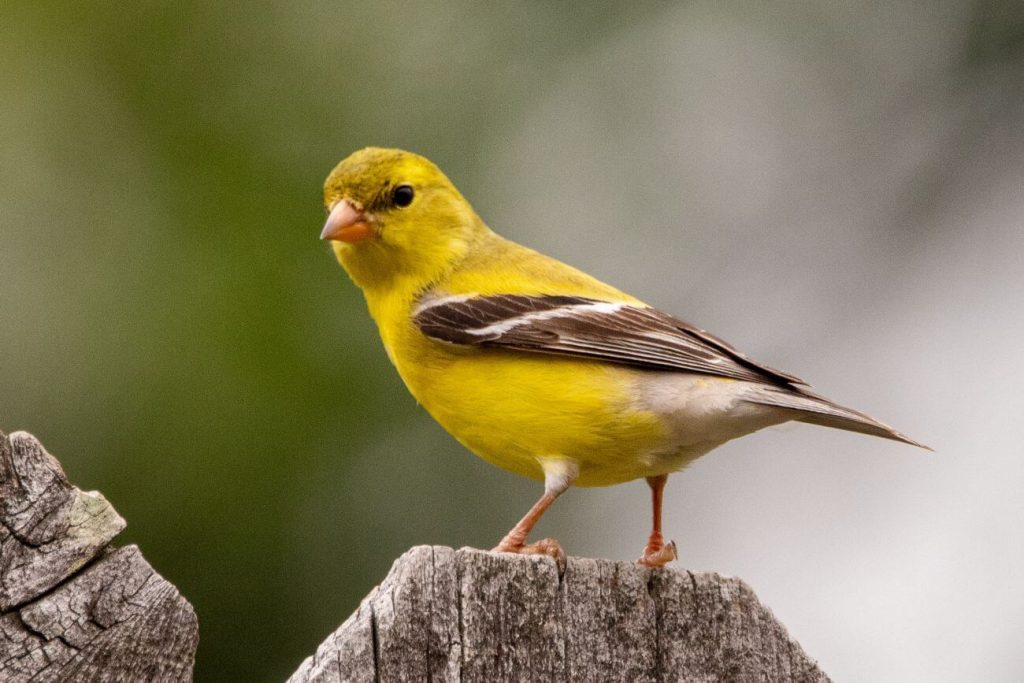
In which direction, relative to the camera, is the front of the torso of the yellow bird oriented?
to the viewer's left

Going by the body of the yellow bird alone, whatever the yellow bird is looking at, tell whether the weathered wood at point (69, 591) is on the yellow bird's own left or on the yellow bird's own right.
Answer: on the yellow bird's own left
